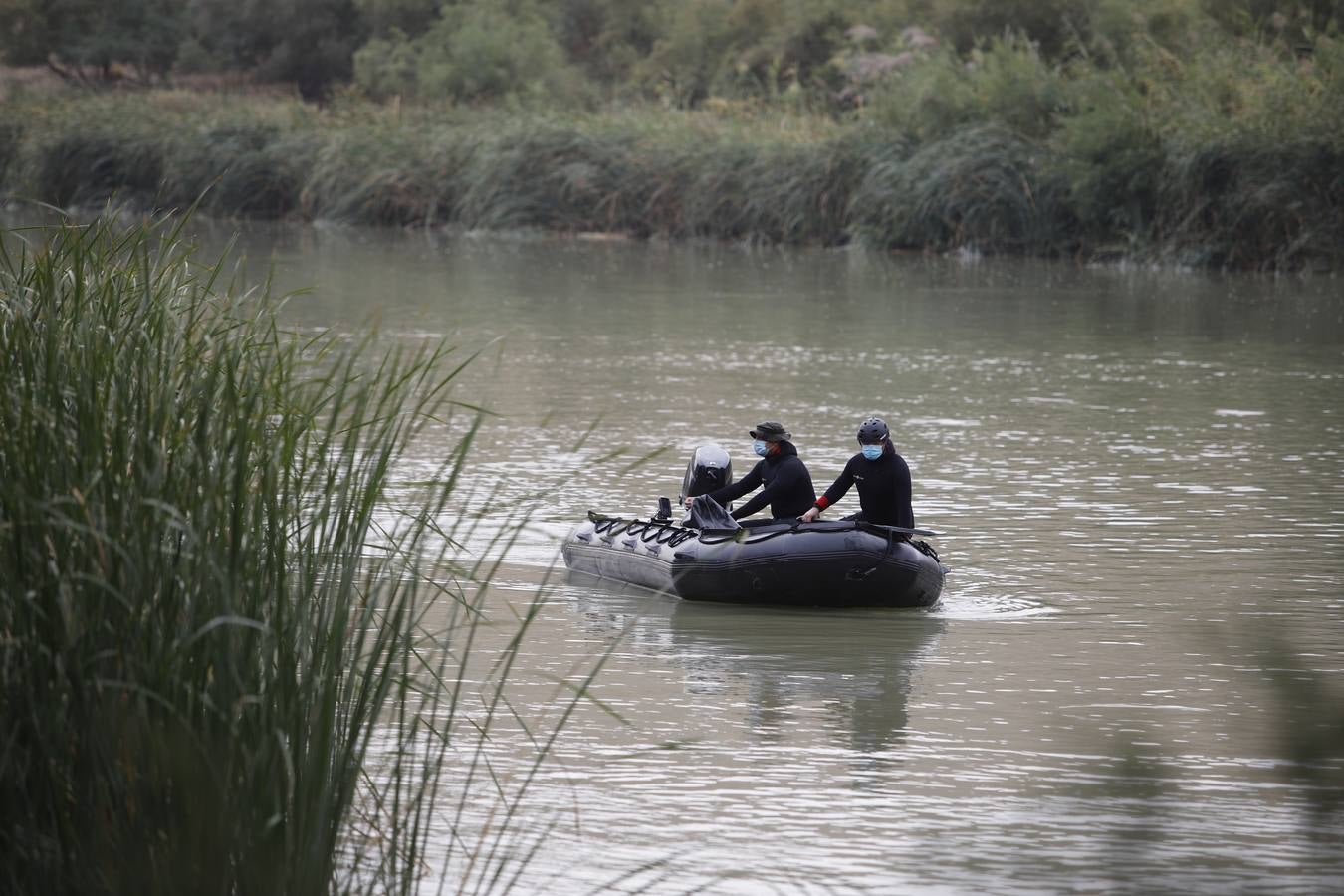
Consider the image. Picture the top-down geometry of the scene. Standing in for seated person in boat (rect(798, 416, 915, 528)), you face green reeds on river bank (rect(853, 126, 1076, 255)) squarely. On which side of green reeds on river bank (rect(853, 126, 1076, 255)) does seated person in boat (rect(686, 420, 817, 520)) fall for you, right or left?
left

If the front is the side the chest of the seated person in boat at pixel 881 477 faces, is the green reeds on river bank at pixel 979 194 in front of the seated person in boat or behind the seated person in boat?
behind

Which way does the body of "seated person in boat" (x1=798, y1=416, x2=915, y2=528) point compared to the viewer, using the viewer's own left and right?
facing the viewer and to the left of the viewer

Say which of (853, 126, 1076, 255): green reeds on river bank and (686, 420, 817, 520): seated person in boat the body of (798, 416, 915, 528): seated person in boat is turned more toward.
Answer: the seated person in boat

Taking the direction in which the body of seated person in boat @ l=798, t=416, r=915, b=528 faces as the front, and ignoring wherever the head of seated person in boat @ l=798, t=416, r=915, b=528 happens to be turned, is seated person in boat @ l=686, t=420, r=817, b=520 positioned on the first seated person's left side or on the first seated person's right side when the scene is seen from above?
on the first seated person's right side

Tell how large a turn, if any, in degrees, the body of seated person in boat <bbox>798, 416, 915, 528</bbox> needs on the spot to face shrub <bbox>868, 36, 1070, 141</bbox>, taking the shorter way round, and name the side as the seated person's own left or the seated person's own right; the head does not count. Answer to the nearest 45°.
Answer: approximately 135° to the seated person's own right
